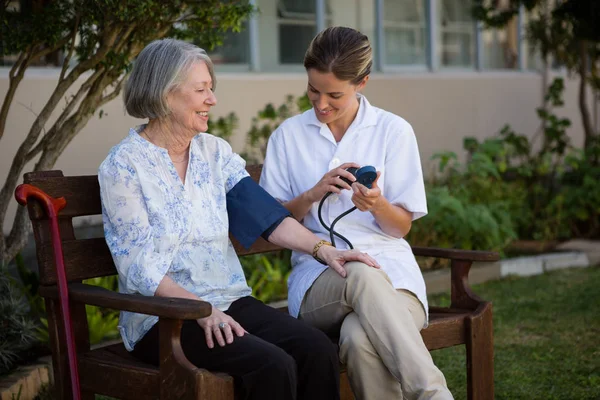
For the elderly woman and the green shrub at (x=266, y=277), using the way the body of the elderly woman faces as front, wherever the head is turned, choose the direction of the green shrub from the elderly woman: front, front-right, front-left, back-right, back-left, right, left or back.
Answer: back-left

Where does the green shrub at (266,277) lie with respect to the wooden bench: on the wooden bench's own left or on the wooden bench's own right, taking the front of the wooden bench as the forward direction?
on the wooden bench's own left

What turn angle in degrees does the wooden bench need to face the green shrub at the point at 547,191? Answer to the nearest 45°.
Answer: approximately 90° to its left

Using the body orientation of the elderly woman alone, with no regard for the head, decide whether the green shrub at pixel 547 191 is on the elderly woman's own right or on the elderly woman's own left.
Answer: on the elderly woman's own left
